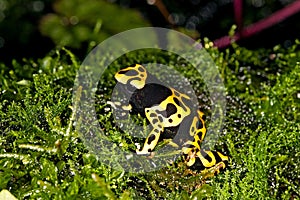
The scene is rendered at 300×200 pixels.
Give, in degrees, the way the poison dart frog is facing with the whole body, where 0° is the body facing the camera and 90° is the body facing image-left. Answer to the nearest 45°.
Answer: approximately 90°
